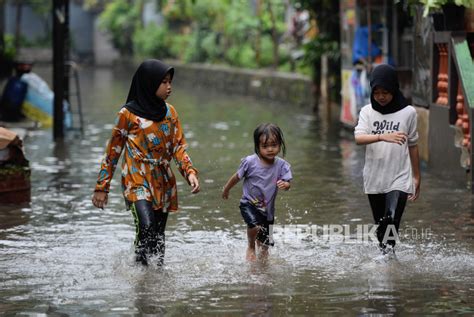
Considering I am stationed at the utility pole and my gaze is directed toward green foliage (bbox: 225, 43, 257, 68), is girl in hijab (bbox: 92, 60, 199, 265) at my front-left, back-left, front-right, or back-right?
back-right

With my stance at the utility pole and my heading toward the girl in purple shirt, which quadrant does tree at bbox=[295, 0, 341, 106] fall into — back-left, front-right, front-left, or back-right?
back-left

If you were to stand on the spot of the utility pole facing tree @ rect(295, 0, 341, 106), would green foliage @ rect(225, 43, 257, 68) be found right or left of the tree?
left

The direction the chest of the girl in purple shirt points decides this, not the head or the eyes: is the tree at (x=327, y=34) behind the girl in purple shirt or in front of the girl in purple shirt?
behind

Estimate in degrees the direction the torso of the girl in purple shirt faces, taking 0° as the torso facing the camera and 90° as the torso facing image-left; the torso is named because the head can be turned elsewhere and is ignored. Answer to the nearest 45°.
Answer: approximately 0°

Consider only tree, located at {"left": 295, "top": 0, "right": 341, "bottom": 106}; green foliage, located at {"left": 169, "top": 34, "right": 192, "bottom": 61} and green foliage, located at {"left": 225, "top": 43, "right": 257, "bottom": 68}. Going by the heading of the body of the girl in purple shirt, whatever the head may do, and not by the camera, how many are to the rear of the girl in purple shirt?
3

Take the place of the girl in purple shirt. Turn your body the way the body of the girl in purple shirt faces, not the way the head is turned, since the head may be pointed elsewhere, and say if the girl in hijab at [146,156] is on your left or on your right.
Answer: on your right

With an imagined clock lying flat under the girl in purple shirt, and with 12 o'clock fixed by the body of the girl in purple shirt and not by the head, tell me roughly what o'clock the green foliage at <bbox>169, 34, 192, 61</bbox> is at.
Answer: The green foliage is roughly at 6 o'clock from the girl in purple shirt.

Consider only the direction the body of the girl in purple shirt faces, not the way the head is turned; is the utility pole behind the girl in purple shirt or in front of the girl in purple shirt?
behind

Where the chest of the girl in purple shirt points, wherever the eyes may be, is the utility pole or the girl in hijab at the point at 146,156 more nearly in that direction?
the girl in hijab

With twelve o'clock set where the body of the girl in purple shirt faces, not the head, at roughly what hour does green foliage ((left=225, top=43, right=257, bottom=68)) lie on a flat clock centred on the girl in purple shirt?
The green foliage is roughly at 6 o'clock from the girl in purple shirt.
